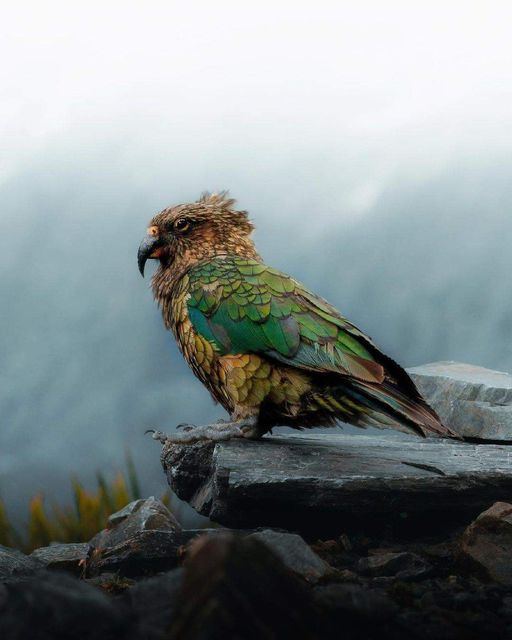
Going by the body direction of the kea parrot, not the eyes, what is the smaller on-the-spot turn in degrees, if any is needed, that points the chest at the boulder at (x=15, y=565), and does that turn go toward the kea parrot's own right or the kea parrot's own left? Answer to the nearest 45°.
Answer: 0° — it already faces it

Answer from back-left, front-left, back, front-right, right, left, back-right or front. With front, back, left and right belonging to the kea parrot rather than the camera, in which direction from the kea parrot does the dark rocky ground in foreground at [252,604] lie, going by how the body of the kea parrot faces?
left

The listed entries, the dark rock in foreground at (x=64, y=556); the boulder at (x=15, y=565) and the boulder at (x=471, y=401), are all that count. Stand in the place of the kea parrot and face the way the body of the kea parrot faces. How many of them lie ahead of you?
2

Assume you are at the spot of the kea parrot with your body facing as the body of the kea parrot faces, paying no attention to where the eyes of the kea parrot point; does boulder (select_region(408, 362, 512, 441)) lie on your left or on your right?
on your right

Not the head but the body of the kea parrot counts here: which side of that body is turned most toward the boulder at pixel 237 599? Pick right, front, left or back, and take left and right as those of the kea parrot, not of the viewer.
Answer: left

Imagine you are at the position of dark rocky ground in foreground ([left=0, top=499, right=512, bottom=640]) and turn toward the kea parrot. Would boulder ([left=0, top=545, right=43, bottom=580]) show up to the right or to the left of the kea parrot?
left

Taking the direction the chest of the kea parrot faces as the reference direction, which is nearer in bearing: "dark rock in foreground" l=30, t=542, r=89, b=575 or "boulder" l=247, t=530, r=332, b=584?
the dark rock in foreground

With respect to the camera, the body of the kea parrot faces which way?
to the viewer's left
